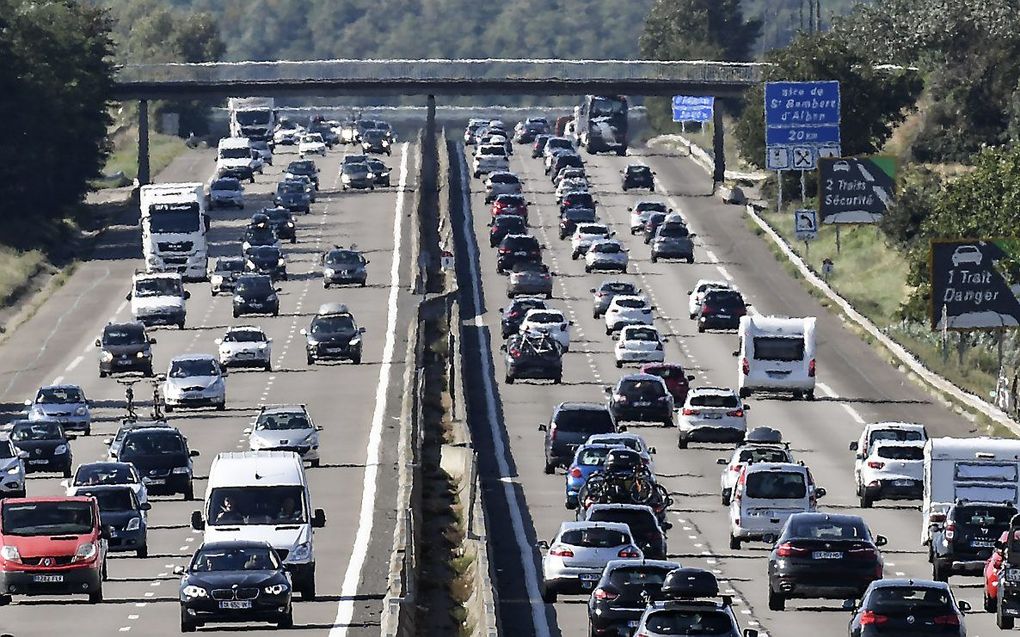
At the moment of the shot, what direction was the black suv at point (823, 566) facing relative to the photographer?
facing away from the viewer

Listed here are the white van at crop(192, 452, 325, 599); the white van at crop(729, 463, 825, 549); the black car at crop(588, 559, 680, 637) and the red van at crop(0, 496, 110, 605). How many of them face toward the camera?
2

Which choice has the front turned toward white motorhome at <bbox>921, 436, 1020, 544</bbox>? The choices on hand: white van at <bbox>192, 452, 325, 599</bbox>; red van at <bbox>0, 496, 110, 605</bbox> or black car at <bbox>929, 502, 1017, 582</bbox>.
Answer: the black car

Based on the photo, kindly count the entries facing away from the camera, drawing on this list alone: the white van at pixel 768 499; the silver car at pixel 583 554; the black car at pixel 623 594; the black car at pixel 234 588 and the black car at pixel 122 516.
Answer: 3

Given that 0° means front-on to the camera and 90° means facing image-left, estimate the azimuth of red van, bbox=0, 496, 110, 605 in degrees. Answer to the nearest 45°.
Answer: approximately 0°

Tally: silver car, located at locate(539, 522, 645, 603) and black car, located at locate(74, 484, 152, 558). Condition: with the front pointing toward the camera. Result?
1

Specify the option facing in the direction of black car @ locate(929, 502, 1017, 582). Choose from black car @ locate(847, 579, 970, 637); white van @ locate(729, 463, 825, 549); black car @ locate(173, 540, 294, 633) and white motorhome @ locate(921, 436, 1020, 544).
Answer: black car @ locate(847, 579, 970, 637)

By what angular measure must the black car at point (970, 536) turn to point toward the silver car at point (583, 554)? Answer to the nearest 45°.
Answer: approximately 135° to its left

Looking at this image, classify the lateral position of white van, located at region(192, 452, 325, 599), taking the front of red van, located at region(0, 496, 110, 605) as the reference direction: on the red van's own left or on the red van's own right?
on the red van's own left

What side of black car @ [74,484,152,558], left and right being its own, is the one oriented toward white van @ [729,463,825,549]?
left

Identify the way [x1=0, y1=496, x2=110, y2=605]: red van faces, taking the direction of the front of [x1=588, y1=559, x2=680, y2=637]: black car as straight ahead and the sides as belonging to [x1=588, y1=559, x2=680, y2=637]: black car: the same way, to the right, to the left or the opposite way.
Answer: the opposite way

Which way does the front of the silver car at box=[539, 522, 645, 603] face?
away from the camera

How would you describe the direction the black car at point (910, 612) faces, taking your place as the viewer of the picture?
facing away from the viewer

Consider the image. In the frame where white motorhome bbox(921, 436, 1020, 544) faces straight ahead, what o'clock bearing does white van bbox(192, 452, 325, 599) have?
The white van is roughly at 8 o'clock from the white motorhome.

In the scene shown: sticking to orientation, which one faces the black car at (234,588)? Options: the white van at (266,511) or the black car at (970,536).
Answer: the white van

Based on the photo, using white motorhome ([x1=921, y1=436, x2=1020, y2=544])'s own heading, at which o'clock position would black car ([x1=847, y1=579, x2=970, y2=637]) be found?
The black car is roughly at 6 o'clock from the white motorhome.
